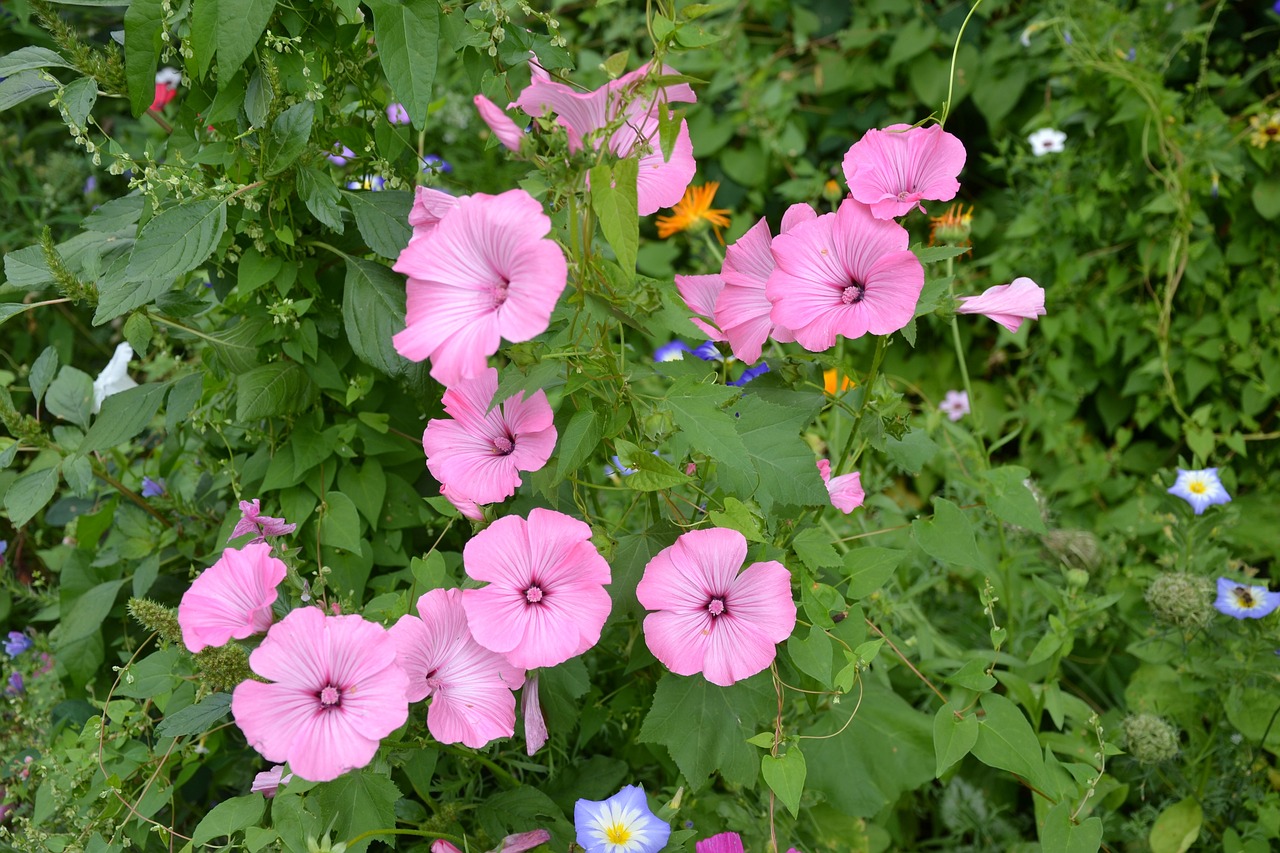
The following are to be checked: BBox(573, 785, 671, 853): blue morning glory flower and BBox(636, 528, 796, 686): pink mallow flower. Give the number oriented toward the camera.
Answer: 2

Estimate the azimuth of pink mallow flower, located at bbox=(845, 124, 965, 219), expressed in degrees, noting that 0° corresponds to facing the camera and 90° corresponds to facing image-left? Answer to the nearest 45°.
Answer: approximately 0°

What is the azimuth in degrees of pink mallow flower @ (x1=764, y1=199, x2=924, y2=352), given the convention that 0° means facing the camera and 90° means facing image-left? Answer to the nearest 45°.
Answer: approximately 0°

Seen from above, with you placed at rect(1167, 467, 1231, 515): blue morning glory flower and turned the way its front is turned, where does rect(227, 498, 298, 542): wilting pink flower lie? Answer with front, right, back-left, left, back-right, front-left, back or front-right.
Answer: front-right
